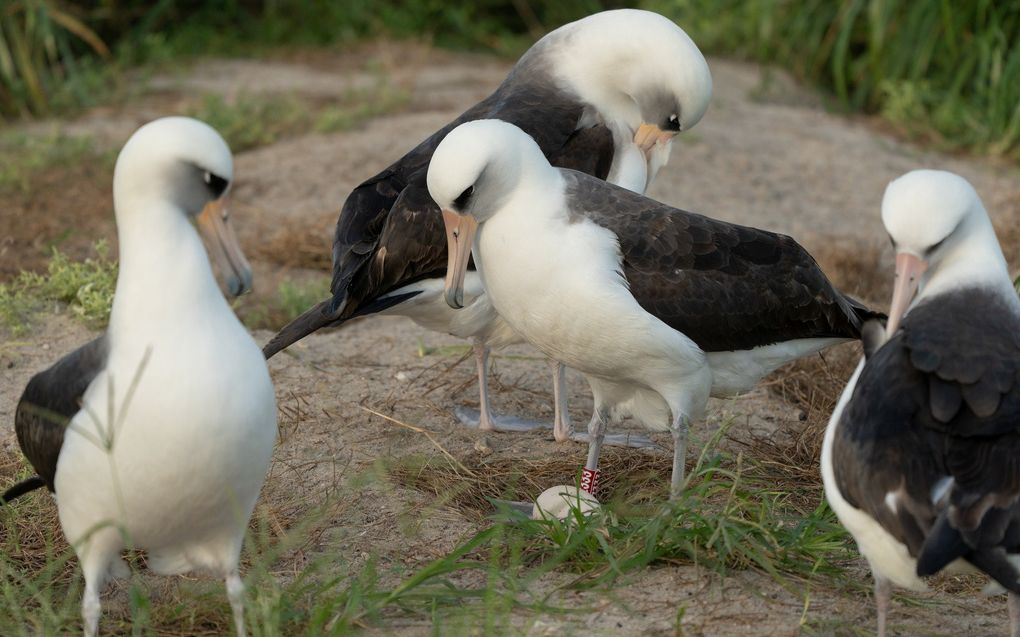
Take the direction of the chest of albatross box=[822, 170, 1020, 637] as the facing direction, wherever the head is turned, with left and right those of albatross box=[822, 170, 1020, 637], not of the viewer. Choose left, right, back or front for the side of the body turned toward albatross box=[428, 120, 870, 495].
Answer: front

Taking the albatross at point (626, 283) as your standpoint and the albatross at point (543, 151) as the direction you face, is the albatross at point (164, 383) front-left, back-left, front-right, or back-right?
back-left

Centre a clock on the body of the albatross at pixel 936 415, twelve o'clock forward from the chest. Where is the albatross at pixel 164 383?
the albatross at pixel 164 383 is roughly at 10 o'clock from the albatross at pixel 936 415.

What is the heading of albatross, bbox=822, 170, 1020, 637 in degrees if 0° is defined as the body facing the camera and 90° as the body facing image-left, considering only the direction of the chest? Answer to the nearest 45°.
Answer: approximately 135°

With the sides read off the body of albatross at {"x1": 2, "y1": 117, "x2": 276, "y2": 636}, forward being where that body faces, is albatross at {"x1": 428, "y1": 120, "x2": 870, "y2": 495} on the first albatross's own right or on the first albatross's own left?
on the first albatross's own left

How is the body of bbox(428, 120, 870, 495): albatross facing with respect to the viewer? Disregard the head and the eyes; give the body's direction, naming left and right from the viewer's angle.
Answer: facing the viewer and to the left of the viewer

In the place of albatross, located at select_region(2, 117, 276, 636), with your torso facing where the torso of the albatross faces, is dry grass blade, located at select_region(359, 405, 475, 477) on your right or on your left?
on your left

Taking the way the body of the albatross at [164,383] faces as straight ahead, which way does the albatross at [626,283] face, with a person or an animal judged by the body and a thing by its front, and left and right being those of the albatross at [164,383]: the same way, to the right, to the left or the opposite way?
to the right

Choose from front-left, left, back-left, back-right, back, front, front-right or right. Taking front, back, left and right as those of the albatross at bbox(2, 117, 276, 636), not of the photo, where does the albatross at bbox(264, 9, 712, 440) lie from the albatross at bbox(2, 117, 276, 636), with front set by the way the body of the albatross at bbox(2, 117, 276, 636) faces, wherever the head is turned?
left

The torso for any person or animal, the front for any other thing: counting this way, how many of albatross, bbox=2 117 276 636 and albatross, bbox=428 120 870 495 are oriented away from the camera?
0

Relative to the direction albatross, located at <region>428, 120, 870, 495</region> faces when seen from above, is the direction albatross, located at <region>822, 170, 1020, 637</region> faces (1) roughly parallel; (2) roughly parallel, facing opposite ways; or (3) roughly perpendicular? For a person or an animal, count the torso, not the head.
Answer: roughly perpendicular

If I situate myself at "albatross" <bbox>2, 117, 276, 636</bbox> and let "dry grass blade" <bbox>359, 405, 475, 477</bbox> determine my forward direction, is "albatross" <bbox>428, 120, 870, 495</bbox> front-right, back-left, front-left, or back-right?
front-right

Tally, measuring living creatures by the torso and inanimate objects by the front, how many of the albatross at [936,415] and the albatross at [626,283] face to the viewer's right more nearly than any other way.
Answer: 0

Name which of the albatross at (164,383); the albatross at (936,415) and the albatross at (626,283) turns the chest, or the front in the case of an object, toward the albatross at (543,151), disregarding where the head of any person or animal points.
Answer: the albatross at (936,415)

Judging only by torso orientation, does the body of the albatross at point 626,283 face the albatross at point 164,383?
yes

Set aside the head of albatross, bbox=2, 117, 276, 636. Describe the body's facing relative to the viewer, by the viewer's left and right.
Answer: facing the viewer and to the right of the viewer
